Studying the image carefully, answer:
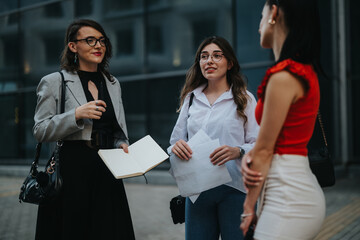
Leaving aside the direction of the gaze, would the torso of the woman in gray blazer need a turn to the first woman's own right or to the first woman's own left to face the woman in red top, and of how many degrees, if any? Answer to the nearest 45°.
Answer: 0° — they already face them

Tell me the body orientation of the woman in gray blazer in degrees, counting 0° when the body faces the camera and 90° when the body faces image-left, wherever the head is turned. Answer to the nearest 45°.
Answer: approximately 315°

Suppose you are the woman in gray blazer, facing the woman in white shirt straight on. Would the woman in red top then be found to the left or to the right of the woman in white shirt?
right

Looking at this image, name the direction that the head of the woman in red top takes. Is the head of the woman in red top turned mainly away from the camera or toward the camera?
away from the camera

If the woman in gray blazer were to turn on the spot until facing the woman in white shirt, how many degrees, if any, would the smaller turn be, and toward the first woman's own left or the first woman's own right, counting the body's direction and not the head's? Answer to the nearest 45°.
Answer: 0° — they already face them
